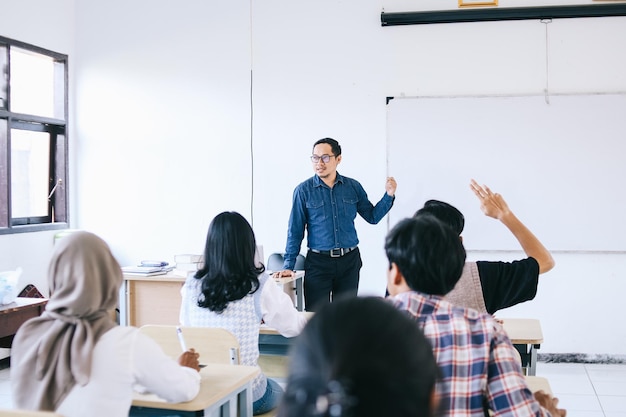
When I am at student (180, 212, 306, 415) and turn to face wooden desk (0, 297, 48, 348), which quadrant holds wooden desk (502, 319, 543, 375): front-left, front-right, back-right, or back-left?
back-right

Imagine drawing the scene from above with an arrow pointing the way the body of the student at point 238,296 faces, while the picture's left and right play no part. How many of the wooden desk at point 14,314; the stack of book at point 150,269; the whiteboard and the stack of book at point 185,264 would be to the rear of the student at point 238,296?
0

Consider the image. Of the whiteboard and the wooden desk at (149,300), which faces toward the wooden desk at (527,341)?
the whiteboard

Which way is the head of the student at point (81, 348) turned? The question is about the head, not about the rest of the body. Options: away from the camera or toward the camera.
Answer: away from the camera

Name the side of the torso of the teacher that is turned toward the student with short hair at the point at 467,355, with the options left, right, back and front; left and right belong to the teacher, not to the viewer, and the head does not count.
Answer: front

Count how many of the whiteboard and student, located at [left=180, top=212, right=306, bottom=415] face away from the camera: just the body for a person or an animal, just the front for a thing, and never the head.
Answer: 1

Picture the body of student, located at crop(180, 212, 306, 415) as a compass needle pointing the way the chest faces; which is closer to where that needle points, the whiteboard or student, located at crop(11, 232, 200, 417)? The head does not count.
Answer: the whiteboard

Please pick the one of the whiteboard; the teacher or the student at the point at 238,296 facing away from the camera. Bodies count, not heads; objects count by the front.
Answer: the student

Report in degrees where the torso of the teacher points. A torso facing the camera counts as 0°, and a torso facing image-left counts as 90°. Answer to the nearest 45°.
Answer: approximately 0°

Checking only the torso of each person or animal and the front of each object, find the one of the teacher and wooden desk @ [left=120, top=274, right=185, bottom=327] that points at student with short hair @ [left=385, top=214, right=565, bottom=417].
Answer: the teacher

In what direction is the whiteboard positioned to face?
toward the camera

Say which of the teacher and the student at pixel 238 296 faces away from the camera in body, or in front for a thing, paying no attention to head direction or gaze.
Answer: the student

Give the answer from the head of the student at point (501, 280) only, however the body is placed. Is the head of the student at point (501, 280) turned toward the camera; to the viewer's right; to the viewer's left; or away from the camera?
away from the camera

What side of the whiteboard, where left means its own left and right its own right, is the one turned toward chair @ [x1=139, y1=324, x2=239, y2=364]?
front

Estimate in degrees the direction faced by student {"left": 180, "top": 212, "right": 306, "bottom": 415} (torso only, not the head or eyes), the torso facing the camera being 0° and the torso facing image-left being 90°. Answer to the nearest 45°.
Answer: approximately 180°

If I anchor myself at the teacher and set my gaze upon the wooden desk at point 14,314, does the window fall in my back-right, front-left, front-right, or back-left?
front-right

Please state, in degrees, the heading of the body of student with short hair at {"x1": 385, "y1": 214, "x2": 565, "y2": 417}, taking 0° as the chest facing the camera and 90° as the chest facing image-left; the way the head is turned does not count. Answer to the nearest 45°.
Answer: approximately 135°

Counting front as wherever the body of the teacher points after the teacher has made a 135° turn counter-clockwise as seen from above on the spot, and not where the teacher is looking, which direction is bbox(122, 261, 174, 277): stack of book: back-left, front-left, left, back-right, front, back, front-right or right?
back-left
